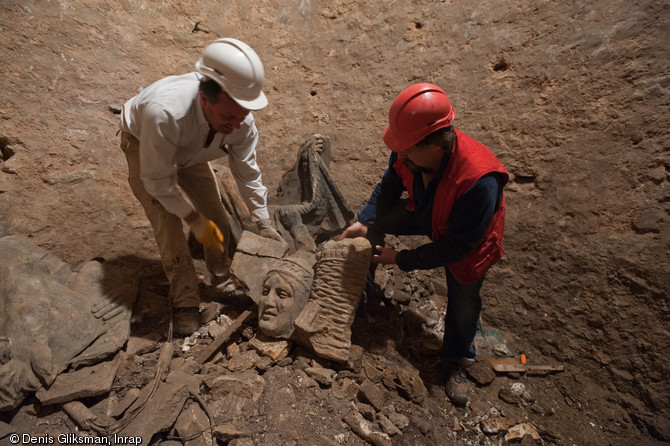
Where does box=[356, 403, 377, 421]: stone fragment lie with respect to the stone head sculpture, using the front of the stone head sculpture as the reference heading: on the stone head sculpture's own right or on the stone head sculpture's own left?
on the stone head sculpture's own left

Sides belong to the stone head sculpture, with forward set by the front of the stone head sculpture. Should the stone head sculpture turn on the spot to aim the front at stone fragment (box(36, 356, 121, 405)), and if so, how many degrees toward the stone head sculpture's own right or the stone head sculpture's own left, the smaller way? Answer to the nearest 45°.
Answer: approximately 45° to the stone head sculpture's own right

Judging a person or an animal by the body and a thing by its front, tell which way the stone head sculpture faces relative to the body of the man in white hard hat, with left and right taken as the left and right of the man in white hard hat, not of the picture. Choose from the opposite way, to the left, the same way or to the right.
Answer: to the right

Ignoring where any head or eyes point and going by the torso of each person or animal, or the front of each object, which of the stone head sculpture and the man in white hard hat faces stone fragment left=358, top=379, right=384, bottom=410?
the man in white hard hat

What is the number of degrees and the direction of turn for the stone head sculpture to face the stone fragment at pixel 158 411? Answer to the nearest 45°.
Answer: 0° — it already faces it

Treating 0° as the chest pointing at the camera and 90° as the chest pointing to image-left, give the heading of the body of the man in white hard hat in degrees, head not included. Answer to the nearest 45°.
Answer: approximately 315°

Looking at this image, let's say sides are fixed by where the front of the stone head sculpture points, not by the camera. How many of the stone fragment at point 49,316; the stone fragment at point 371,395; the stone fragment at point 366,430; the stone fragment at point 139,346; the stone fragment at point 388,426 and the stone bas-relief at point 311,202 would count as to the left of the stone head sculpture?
3

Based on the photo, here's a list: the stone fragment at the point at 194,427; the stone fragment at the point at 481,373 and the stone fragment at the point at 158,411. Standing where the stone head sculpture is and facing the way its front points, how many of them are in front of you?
2

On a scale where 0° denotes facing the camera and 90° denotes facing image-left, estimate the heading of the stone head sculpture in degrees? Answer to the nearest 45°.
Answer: approximately 45°

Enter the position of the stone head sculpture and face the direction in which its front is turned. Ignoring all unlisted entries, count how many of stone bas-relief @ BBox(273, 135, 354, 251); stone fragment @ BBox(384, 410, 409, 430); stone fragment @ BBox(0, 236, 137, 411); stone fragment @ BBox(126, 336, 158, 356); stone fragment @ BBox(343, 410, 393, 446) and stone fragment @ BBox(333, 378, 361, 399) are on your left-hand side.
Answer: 3

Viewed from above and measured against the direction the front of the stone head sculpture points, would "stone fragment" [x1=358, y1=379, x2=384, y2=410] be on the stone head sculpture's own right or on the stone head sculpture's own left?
on the stone head sculpture's own left
